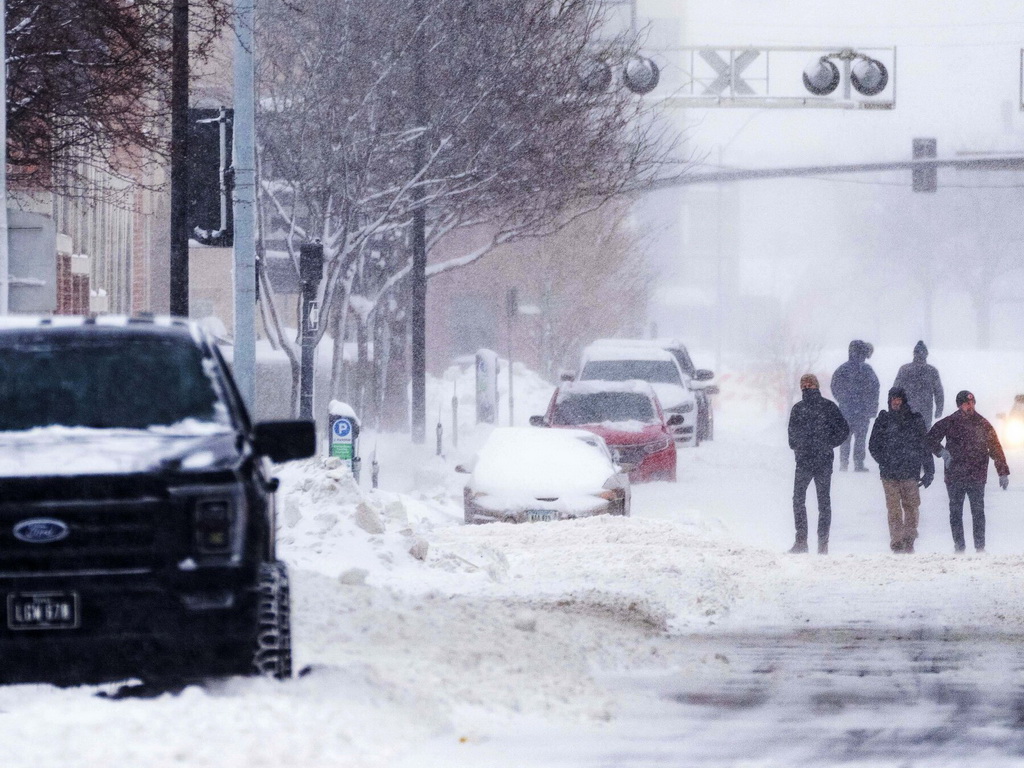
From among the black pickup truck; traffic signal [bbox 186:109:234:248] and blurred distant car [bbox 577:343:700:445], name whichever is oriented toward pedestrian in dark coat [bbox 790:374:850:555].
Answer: the blurred distant car

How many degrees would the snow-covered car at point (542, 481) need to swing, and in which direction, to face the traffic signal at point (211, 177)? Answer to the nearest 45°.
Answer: approximately 90° to its right

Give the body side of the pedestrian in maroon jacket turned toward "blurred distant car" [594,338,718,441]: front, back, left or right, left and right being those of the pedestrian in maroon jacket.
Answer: back

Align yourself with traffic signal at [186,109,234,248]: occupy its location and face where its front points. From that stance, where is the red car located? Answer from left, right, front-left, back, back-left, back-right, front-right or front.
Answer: front-right

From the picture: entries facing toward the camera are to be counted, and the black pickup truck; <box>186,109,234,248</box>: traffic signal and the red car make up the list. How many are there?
2

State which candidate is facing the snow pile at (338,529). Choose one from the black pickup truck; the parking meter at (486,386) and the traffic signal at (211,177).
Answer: the parking meter

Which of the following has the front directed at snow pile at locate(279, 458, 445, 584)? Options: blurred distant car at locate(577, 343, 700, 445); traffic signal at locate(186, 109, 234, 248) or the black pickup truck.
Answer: the blurred distant car

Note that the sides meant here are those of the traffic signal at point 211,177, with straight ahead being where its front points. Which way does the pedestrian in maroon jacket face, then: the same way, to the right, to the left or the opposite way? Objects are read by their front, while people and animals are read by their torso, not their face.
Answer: the opposite way

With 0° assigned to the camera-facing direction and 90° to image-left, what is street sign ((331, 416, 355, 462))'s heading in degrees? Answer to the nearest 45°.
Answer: approximately 0°

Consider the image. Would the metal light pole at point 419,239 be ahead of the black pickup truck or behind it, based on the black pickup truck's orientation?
behind
